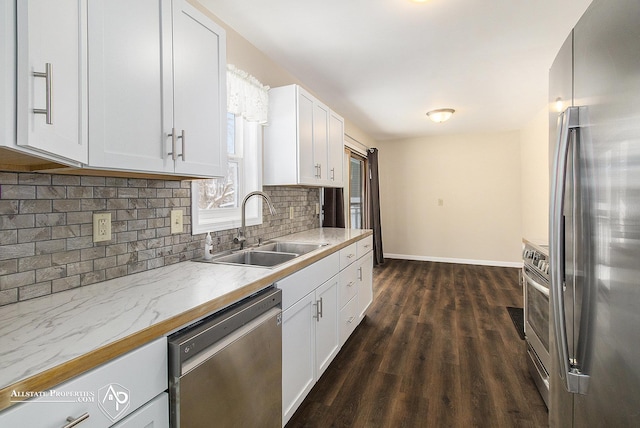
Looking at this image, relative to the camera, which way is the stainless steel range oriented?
to the viewer's left

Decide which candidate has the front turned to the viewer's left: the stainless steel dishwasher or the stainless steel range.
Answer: the stainless steel range

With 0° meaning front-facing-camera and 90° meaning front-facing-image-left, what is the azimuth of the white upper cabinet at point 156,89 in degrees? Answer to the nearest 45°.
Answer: approximately 315°

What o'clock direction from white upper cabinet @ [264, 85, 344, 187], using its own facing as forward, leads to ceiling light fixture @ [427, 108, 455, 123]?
The ceiling light fixture is roughly at 9 o'clock from the white upper cabinet.

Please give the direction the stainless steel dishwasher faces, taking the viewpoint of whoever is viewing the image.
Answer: facing the viewer and to the right of the viewer

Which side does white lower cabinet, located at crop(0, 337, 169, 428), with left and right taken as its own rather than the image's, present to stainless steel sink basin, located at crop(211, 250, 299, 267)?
left

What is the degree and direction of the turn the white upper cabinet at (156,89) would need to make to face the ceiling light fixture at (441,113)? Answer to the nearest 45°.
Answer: approximately 90° to its left

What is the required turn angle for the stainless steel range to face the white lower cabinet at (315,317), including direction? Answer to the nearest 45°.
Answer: approximately 45° to its left

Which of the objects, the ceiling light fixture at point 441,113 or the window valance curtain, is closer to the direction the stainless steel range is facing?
the window valance curtain

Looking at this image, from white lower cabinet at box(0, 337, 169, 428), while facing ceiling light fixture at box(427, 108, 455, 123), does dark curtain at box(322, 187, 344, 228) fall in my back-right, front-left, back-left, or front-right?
front-left

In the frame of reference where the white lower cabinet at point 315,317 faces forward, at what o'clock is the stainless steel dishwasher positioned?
The stainless steel dishwasher is roughly at 2 o'clock from the white lower cabinet.
